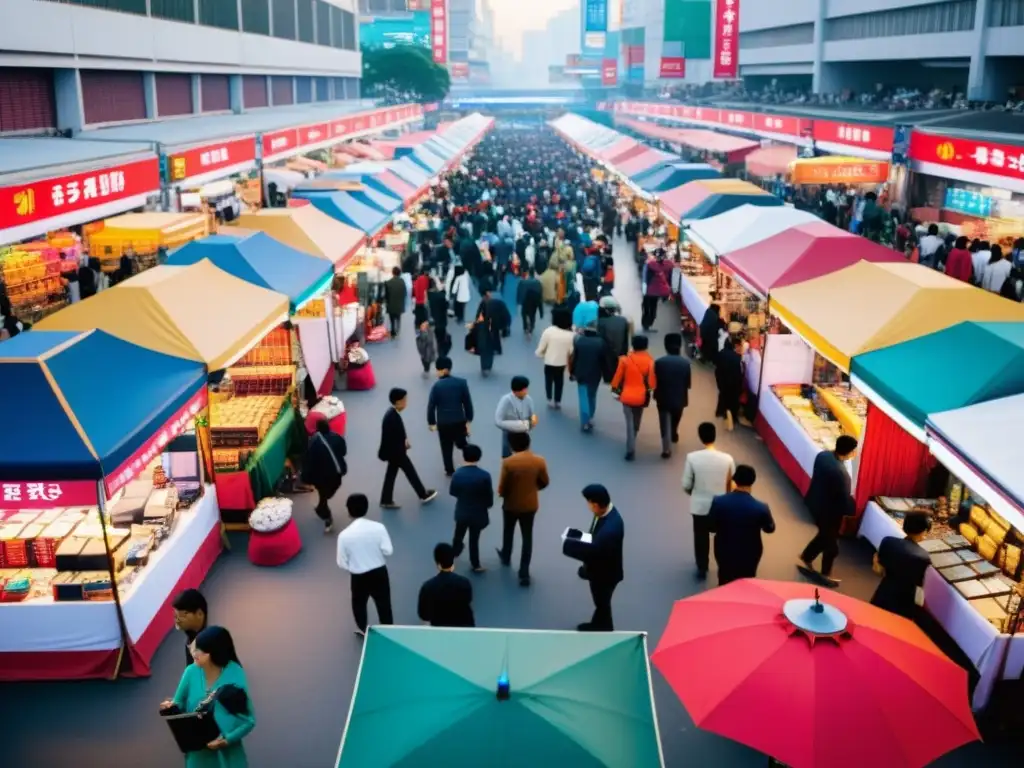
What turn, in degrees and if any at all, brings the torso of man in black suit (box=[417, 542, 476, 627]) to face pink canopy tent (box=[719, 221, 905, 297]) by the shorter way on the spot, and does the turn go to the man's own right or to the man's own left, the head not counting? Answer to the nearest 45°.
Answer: approximately 45° to the man's own right

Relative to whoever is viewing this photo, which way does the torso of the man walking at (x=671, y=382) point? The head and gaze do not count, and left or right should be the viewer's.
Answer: facing away from the viewer

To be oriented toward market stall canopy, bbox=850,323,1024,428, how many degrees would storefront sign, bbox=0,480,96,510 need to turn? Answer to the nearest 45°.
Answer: approximately 90° to its left

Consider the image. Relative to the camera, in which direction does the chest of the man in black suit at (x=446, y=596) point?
away from the camera

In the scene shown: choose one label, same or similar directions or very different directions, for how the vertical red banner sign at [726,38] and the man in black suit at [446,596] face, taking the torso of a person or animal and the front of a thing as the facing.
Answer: very different directions

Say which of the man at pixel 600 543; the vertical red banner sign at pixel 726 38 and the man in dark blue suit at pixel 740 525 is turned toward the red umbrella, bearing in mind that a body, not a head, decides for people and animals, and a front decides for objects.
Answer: the vertical red banner sign

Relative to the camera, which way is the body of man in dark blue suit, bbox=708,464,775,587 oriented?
away from the camera

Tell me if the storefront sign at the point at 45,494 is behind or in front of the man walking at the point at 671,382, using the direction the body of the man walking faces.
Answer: behind

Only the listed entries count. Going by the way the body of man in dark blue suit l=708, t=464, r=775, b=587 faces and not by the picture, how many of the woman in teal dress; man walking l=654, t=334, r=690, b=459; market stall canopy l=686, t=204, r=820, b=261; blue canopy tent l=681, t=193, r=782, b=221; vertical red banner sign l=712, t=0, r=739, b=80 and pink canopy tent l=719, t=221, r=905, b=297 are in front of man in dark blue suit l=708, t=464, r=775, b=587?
5

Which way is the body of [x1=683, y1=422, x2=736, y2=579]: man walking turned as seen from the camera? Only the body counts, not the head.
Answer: away from the camera
